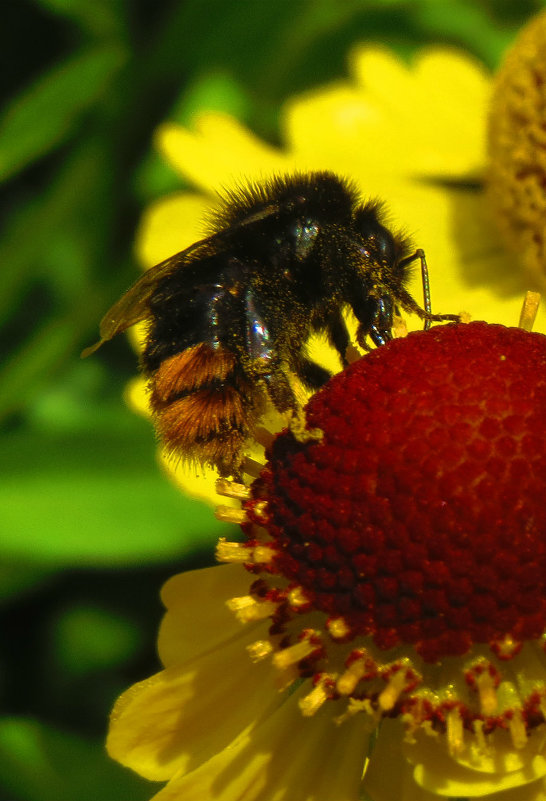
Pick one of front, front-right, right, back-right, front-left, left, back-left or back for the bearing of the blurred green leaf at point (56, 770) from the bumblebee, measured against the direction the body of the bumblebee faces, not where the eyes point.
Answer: back-left

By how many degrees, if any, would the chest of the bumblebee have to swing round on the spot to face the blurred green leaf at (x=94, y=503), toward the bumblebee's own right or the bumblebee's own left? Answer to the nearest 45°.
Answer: approximately 135° to the bumblebee's own left

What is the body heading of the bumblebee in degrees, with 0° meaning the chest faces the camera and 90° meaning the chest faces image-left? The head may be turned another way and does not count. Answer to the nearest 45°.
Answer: approximately 270°

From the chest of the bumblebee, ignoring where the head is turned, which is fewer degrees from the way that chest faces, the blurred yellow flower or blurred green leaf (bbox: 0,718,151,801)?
the blurred yellow flower

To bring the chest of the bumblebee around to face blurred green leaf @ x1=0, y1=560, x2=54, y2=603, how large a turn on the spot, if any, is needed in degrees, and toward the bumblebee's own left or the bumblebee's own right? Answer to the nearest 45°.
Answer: approximately 135° to the bumblebee's own left

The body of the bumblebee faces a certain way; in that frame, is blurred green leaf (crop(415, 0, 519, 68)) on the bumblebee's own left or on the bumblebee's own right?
on the bumblebee's own left
